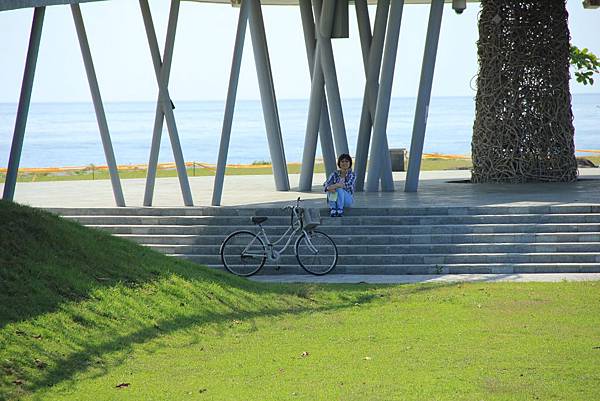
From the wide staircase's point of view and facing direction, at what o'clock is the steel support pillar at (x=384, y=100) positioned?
The steel support pillar is roughly at 6 o'clock from the wide staircase.

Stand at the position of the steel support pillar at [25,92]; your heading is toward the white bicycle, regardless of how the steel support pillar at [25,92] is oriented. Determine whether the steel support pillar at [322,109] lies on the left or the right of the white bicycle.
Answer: left

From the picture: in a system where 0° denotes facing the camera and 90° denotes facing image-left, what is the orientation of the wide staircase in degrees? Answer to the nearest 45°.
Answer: approximately 0°

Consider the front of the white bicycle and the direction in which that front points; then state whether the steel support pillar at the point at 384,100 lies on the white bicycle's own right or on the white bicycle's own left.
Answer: on the white bicycle's own left

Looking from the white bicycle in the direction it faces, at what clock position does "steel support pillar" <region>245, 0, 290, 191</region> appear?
The steel support pillar is roughly at 9 o'clock from the white bicycle.

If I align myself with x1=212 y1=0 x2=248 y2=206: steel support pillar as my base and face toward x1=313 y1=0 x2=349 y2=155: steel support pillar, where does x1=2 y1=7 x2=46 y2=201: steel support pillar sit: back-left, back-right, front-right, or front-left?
back-left

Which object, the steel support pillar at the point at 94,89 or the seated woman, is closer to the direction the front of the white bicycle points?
the seated woman

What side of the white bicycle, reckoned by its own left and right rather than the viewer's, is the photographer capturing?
right

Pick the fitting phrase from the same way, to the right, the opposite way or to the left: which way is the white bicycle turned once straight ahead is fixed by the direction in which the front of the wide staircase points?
to the left

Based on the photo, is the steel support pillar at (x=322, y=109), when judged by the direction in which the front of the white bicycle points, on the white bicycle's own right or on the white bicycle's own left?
on the white bicycle's own left

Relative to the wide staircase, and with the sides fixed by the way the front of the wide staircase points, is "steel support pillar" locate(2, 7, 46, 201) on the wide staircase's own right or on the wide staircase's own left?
on the wide staircase's own right
